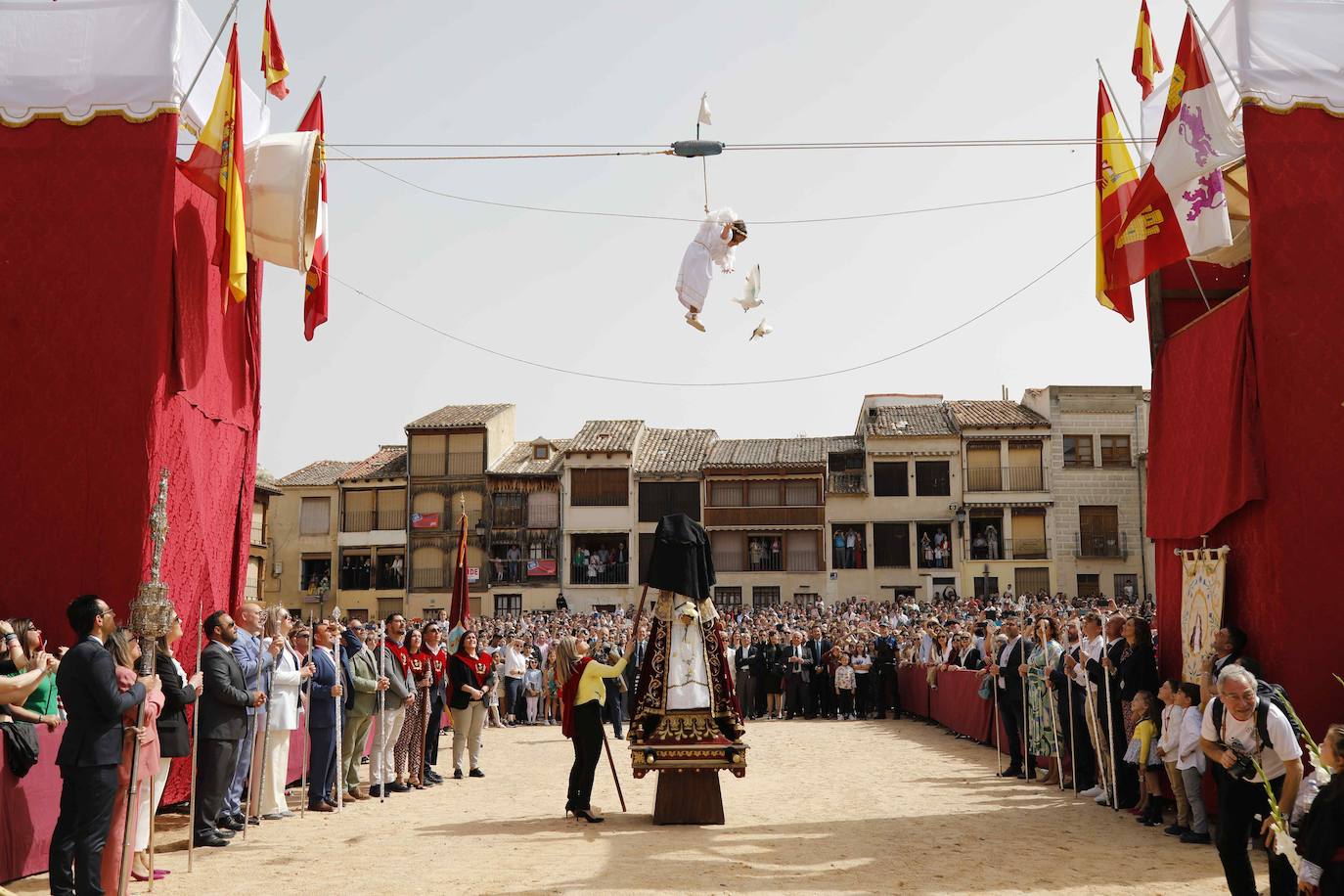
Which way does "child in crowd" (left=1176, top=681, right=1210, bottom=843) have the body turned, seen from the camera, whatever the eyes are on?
to the viewer's left

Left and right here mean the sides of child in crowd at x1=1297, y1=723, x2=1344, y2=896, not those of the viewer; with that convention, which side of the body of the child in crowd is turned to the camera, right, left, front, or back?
left

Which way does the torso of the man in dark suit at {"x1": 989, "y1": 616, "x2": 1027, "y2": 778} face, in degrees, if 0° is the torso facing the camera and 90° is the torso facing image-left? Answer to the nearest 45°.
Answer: approximately 45°

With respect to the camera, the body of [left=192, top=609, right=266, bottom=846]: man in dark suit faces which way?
to the viewer's right

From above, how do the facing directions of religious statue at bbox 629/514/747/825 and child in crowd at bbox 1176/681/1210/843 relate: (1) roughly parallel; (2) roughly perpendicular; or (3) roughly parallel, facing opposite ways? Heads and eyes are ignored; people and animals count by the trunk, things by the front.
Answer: roughly perpendicular

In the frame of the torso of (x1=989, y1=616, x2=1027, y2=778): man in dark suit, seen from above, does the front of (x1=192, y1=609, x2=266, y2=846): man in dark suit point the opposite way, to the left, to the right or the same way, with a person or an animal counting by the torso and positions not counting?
the opposite way
